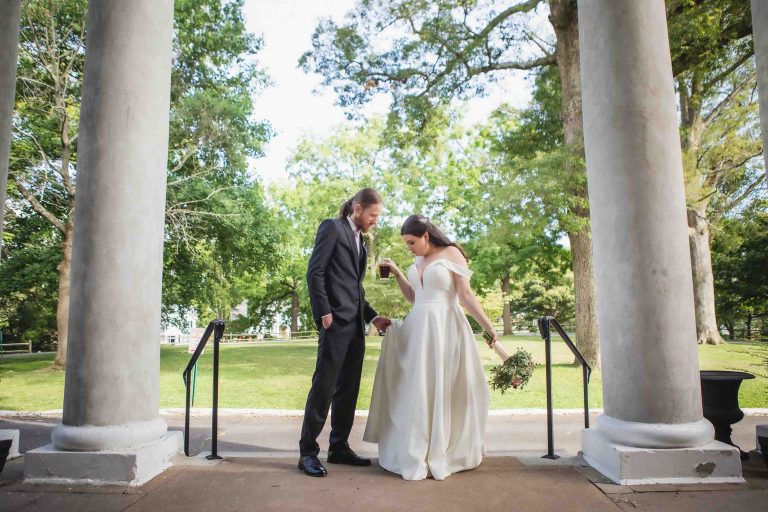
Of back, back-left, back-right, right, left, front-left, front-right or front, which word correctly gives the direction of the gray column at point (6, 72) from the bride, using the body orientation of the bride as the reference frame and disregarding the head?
front-right

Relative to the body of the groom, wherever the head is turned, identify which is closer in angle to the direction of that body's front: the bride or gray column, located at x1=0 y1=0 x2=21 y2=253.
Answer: the bride

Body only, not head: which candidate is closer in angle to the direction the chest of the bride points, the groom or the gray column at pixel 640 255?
the groom

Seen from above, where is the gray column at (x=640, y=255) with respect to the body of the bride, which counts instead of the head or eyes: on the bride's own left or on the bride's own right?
on the bride's own left

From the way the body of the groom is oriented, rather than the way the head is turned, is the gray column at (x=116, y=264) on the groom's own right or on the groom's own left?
on the groom's own right

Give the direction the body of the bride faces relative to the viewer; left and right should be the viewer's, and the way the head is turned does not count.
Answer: facing the viewer and to the left of the viewer

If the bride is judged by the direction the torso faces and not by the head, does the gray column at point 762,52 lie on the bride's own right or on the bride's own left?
on the bride's own left

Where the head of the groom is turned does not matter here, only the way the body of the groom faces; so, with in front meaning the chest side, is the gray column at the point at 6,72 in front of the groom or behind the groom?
behind

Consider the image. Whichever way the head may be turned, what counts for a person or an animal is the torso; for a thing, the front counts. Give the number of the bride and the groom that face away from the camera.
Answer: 0

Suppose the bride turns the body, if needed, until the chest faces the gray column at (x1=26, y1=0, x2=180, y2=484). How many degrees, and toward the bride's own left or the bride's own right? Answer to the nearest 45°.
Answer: approximately 45° to the bride's own right

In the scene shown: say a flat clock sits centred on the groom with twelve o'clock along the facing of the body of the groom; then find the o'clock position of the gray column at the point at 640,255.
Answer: The gray column is roughly at 11 o'clock from the groom.
